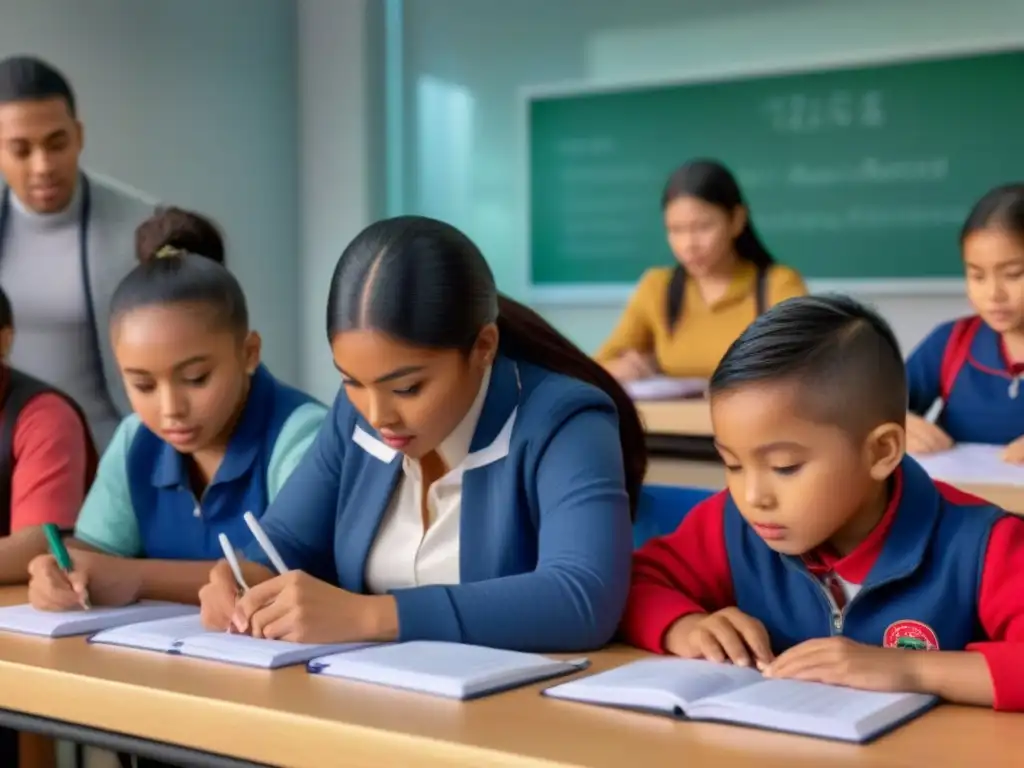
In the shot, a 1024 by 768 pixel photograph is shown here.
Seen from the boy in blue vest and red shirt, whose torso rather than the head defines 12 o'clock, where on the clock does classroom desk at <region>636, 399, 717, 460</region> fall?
The classroom desk is roughly at 4 o'clock from the boy in blue vest and red shirt.

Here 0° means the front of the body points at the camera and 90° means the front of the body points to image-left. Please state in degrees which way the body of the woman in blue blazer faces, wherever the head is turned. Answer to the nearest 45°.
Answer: approximately 45°

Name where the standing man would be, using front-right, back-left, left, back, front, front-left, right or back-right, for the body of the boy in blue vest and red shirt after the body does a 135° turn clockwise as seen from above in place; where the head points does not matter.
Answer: front-left

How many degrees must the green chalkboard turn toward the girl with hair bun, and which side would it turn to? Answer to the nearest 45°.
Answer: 0° — it already faces them

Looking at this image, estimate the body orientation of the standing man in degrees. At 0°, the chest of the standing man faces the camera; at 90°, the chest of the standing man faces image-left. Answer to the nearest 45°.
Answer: approximately 0°

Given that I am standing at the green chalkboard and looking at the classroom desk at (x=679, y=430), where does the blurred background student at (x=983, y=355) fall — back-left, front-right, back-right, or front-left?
front-left

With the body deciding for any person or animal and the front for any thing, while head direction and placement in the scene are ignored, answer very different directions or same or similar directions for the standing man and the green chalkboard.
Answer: same or similar directions

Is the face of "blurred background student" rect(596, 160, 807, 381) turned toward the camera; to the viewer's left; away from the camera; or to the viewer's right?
toward the camera

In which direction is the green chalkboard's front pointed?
toward the camera

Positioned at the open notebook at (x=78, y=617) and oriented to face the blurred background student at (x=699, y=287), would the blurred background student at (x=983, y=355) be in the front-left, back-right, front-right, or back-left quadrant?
front-right

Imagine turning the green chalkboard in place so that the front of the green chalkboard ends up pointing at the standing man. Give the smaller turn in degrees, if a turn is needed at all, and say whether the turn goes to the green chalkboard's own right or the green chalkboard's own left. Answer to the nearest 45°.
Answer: approximately 45° to the green chalkboard's own right

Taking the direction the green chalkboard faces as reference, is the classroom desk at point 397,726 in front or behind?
in front

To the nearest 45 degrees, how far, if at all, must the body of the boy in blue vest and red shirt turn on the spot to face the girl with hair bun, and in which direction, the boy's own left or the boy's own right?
approximately 90° to the boy's own right

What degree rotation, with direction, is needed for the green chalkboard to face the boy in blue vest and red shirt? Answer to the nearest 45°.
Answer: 0° — it already faces them

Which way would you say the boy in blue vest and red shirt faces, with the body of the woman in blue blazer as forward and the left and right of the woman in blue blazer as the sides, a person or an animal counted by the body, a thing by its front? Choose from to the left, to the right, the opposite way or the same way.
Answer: the same way

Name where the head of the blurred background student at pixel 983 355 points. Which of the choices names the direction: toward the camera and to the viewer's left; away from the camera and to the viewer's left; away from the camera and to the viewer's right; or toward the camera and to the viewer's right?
toward the camera and to the viewer's left

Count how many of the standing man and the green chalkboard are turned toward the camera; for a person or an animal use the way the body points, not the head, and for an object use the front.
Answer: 2
